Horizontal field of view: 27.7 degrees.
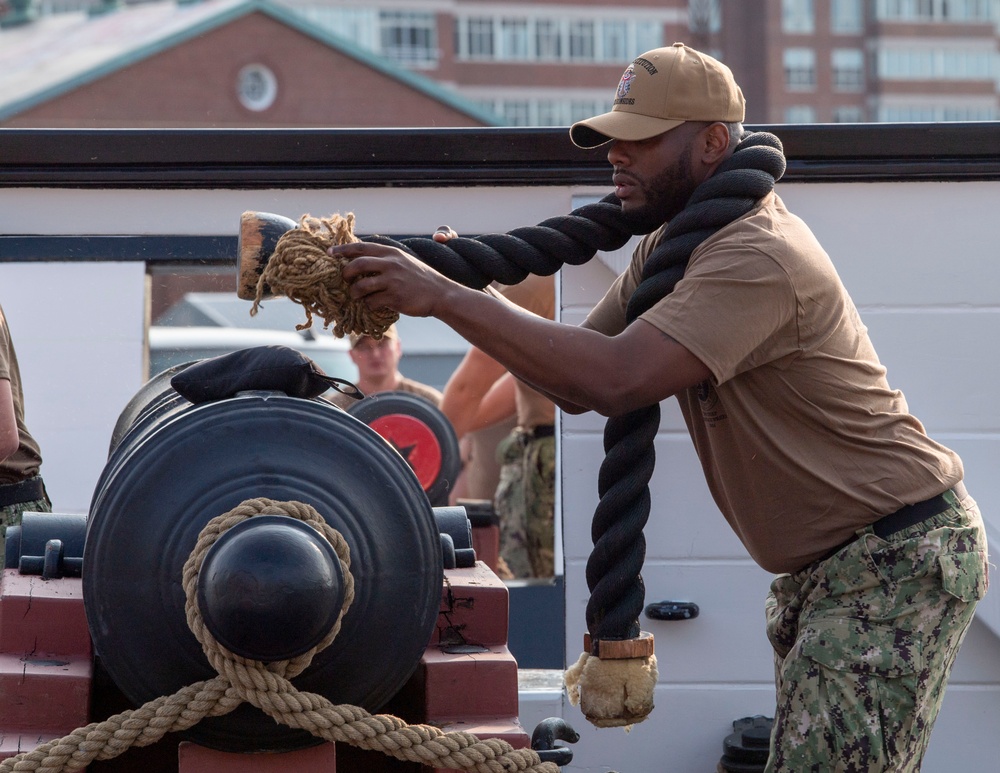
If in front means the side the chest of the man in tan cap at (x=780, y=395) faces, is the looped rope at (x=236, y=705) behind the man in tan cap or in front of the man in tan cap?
in front

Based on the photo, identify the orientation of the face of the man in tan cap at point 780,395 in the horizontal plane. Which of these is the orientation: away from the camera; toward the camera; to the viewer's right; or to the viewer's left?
to the viewer's left

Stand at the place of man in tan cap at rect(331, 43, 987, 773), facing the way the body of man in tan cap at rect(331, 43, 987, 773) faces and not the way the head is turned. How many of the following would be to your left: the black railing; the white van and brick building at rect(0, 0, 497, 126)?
0

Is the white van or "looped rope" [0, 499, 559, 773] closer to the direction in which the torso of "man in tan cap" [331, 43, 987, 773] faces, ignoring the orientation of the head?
the looped rope

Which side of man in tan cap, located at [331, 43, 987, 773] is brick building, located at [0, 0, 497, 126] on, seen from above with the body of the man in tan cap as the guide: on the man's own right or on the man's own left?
on the man's own right

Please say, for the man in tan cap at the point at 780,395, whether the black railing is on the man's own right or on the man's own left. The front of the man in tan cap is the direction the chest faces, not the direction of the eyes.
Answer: on the man's own right

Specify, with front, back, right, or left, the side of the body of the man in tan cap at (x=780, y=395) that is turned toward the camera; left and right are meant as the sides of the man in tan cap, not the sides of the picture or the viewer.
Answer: left
